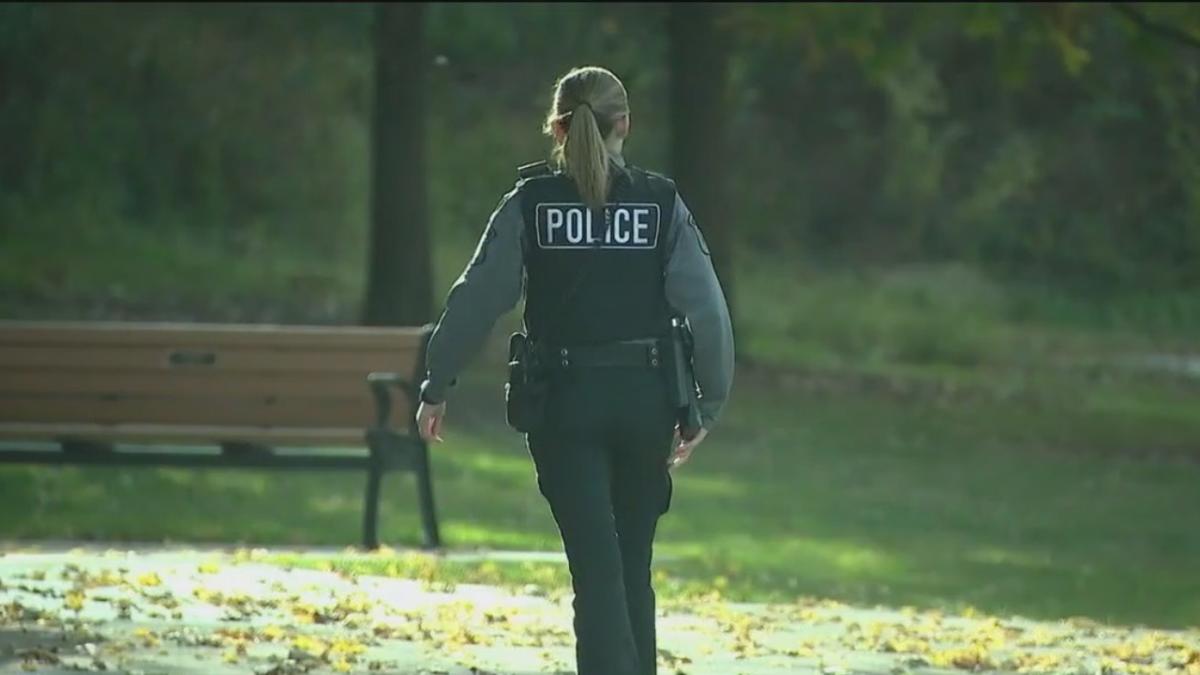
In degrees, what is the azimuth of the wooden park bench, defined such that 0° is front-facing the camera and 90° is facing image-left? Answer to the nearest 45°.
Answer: approximately 45°

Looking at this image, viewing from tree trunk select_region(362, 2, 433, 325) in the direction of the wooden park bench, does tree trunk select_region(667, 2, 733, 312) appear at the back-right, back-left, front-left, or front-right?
back-left

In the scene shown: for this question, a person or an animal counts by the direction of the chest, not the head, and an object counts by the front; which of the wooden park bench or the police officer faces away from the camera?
the police officer

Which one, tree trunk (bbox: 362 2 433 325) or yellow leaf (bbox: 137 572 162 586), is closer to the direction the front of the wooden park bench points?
the yellow leaf

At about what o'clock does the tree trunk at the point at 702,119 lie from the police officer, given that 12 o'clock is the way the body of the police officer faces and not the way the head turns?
The tree trunk is roughly at 12 o'clock from the police officer.

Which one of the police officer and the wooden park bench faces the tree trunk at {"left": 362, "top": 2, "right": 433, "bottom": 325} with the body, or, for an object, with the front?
the police officer

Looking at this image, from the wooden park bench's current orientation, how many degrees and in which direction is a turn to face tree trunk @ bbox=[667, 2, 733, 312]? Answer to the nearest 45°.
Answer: approximately 180°

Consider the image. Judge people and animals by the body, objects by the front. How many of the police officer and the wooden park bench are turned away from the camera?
1

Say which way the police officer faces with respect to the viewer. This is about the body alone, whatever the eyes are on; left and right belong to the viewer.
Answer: facing away from the viewer

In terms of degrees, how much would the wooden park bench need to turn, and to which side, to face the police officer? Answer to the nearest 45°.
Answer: approximately 45° to its left

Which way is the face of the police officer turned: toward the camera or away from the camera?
away from the camera
